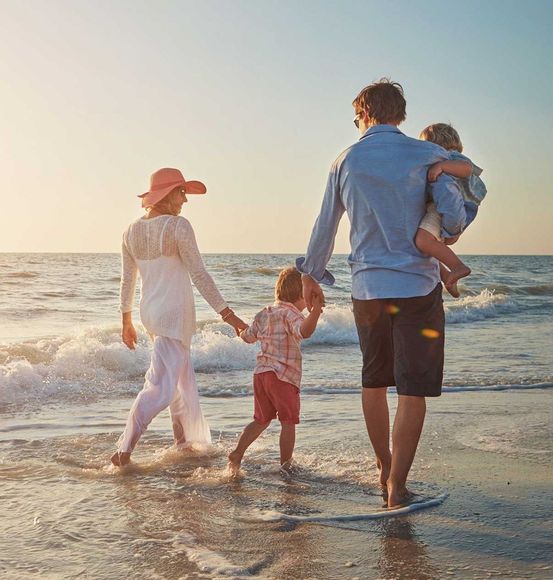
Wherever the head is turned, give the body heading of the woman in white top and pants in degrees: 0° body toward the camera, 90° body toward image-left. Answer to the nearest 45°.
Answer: approximately 225°

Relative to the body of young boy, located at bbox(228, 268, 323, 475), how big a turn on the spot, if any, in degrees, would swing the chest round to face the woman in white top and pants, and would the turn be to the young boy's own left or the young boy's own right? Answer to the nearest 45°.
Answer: approximately 135° to the young boy's own left

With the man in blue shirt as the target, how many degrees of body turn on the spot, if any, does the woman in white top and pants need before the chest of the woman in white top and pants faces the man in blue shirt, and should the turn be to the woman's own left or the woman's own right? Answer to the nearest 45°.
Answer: approximately 90° to the woman's own right

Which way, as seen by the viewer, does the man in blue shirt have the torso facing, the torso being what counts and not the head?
away from the camera

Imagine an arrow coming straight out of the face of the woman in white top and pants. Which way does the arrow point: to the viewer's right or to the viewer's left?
to the viewer's right

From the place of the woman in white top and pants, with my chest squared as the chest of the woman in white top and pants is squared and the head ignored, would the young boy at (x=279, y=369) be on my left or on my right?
on my right

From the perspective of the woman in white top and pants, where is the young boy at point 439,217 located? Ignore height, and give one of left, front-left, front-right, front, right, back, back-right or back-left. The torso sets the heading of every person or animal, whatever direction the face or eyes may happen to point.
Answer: right

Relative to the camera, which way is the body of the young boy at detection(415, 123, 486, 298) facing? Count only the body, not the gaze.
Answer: to the viewer's left

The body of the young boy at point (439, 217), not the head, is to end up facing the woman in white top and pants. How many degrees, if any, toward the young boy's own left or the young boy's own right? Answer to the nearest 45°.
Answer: approximately 45° to the young boy's own right

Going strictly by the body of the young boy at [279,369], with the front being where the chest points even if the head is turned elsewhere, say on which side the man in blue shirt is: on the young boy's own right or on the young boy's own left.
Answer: on the young boy's own right

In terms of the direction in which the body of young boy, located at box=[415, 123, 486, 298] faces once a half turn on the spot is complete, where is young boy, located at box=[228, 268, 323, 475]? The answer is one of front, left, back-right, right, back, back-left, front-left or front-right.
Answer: back-left
